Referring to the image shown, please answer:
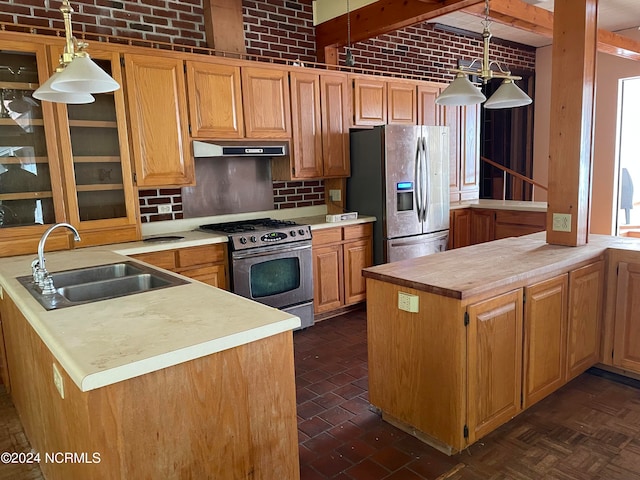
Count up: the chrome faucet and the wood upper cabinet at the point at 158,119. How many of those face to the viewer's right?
1

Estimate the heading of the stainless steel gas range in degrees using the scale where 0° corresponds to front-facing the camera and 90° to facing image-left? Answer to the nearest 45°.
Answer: approximately 315°

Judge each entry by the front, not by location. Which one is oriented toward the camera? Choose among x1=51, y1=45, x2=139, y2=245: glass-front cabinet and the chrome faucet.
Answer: the glass-front cabinet

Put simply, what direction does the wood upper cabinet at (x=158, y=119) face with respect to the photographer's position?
facing the viewer

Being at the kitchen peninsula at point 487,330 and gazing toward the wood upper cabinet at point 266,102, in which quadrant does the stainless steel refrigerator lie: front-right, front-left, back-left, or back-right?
front-right

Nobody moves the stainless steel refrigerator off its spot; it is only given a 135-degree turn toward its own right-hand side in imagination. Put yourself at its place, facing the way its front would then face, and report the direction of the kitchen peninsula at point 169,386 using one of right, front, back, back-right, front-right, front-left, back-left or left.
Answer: left

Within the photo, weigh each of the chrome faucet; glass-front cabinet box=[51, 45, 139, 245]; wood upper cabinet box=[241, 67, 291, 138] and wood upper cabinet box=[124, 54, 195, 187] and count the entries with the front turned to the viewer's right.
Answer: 1

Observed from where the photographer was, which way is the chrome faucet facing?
facing to the right of the viewer

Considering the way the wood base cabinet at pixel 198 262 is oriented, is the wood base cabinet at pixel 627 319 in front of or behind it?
in front

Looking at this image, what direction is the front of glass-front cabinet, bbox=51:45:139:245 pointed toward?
toward the camera

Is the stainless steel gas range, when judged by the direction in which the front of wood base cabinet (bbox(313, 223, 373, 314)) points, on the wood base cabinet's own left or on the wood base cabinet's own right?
on the wood base cabinet's own right

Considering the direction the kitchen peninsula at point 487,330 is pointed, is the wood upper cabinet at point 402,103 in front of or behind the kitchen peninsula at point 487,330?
behind

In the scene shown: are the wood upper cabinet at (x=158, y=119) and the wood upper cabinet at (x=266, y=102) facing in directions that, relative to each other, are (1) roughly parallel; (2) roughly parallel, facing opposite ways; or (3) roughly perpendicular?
roughly parallel

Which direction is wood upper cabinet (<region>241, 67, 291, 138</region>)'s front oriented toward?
toward the camera

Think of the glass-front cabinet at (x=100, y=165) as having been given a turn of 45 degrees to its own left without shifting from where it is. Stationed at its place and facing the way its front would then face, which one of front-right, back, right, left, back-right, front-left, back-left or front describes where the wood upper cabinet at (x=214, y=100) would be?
front-left

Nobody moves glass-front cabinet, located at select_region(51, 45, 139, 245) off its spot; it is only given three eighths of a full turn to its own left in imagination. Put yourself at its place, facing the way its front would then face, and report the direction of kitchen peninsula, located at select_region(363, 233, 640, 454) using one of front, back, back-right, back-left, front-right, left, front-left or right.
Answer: right

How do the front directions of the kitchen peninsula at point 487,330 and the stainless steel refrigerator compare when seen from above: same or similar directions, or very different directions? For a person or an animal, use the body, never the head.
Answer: same or similar directions

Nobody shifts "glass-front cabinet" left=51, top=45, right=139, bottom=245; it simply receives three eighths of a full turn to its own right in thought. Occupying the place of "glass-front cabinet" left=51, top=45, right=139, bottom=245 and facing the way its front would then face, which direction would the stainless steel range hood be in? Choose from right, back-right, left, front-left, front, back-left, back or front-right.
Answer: back-right

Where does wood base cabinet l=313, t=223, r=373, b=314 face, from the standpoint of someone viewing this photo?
facing the viewer and to the right of the viewer

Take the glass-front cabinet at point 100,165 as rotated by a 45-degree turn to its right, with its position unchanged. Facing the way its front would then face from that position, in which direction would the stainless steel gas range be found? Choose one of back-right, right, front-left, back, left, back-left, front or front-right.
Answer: back-left

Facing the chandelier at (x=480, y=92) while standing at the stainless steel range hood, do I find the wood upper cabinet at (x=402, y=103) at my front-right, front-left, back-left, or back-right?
front-left
